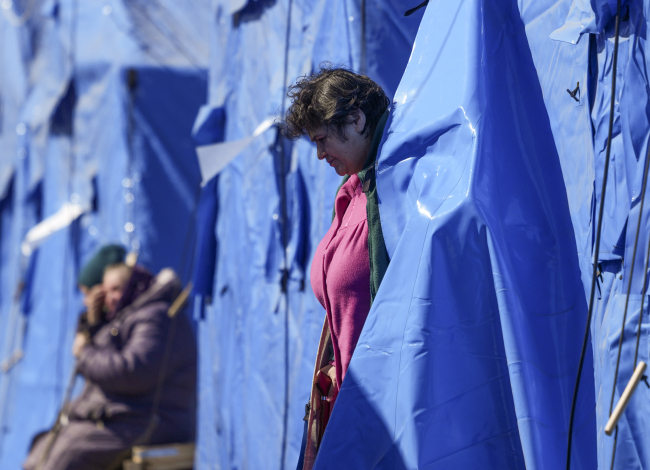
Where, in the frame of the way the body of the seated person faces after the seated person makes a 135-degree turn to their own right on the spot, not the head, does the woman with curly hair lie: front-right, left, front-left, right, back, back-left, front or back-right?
back-right

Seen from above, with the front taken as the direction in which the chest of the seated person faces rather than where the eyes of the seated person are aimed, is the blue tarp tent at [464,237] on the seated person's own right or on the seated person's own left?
on the seated person's own left

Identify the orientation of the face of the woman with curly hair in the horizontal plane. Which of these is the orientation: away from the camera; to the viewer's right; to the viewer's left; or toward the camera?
to the viewer's left
